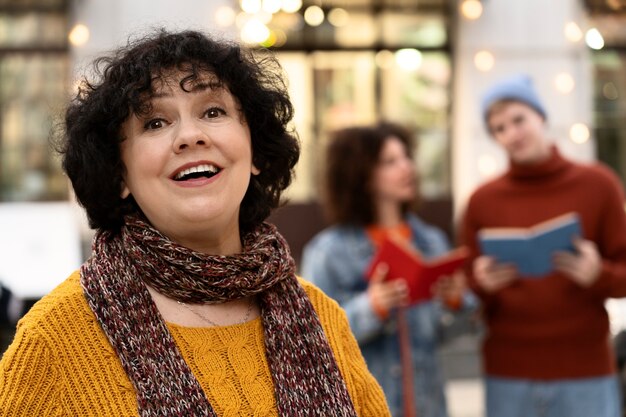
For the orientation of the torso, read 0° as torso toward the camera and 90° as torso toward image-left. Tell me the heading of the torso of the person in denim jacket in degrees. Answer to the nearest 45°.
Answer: approximately 315°

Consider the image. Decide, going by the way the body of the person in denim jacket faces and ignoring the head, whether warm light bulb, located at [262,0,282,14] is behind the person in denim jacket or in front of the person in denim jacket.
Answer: behind

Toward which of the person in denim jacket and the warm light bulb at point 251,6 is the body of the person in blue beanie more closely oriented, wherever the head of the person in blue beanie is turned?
the person in denim jacket

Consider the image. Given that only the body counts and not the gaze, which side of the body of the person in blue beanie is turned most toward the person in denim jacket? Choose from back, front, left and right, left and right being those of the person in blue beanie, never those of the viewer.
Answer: right

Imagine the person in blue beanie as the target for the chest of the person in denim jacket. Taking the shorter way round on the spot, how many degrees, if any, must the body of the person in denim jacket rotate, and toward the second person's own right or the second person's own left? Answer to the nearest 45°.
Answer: approximately 45° to the second person's own left

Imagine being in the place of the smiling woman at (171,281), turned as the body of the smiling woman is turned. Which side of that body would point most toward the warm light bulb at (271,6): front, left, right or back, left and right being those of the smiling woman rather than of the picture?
back

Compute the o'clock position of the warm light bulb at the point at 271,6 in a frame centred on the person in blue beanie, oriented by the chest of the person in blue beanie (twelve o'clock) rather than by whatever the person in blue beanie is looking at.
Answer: The warm light bulb is roughly at 5 o'clock from the person in blue beanie.

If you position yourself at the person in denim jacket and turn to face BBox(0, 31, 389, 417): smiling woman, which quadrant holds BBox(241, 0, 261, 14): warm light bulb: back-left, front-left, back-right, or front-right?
back-right

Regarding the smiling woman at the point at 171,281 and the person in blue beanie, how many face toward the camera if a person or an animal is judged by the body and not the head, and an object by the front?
2
